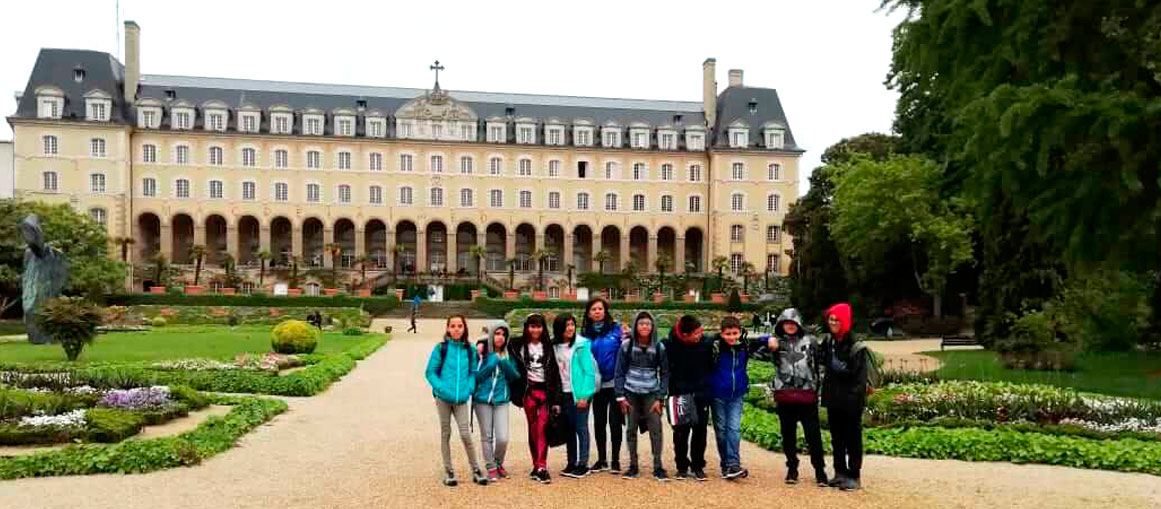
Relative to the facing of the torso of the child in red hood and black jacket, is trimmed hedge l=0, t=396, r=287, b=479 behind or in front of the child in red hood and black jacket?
in front

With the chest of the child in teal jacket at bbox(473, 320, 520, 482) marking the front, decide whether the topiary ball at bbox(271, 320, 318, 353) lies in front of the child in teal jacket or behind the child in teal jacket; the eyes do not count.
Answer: behind

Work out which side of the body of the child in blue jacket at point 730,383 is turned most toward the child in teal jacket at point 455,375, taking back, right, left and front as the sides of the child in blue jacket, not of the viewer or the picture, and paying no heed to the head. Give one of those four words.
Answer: right

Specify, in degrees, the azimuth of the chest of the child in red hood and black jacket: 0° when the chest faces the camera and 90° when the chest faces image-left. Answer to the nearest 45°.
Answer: approximately 45°

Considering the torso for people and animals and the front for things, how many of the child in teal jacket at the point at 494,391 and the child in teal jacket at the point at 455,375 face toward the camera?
2

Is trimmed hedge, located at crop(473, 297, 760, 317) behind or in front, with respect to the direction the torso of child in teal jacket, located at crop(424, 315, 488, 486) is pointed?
behind

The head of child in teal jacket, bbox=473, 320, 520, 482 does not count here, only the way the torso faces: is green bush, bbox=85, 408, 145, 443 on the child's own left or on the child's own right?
on the child's own right

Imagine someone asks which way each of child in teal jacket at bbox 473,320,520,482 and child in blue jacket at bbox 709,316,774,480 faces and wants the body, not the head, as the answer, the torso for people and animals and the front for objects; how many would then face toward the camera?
2

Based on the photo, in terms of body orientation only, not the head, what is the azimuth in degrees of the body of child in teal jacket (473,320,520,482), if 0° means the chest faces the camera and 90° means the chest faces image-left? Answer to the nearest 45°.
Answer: approximately 0°
